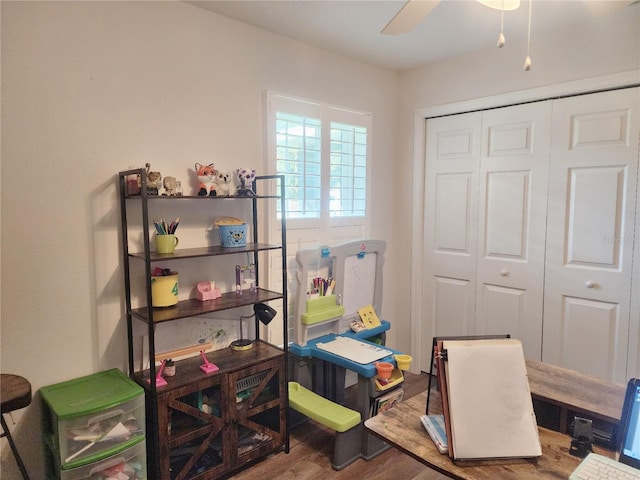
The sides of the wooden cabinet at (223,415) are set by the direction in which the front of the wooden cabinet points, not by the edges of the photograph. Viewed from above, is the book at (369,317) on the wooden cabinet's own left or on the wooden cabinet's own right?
on the wooden cabinet's own left

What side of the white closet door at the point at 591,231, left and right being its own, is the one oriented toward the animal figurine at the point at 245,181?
front

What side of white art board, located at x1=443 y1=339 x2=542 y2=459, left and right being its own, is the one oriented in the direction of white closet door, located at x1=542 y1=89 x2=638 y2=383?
back

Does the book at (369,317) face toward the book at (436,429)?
yes

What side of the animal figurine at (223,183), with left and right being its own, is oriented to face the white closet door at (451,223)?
left

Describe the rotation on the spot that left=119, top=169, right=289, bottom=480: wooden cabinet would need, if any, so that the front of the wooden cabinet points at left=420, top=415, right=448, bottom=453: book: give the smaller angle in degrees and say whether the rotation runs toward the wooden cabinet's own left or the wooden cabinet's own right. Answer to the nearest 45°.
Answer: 0° — it already faces it
